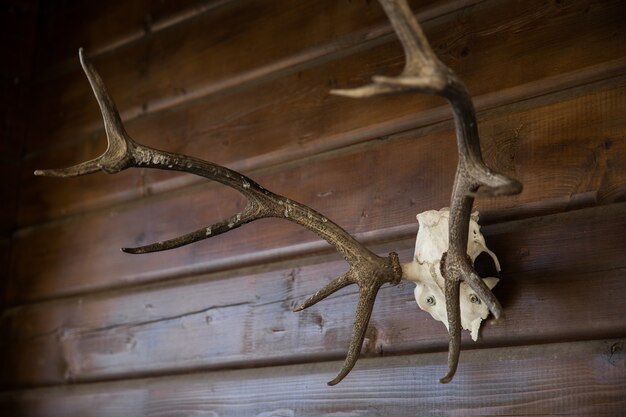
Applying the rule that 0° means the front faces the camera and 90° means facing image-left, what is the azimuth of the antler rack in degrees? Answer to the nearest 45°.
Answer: approximately 45°
